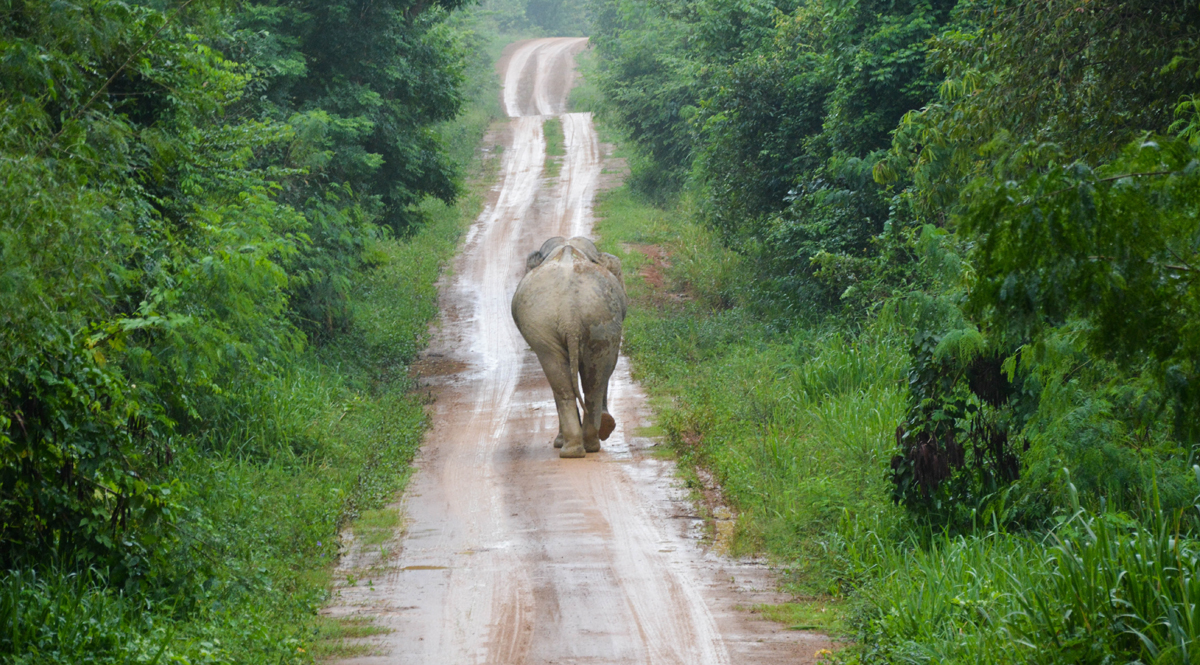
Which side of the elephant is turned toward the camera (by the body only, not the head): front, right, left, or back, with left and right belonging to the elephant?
back
